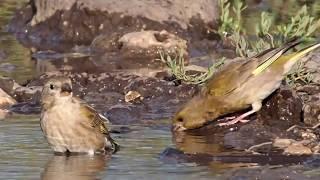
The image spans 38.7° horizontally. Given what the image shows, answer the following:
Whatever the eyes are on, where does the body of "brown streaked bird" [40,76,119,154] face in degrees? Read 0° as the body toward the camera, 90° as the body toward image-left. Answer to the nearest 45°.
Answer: approximately 45°

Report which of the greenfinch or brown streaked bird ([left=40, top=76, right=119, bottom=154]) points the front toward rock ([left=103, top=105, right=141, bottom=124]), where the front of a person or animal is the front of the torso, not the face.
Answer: the greenfinch

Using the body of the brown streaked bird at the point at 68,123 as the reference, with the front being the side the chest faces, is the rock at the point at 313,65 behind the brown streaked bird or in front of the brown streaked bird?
behind

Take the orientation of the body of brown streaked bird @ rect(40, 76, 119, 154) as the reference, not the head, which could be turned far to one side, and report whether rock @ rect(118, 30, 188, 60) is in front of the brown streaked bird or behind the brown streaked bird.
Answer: behind

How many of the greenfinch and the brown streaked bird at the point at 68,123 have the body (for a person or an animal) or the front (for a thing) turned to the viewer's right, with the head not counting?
0

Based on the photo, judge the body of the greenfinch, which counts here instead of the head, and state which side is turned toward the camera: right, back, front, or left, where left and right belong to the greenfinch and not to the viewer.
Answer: left
